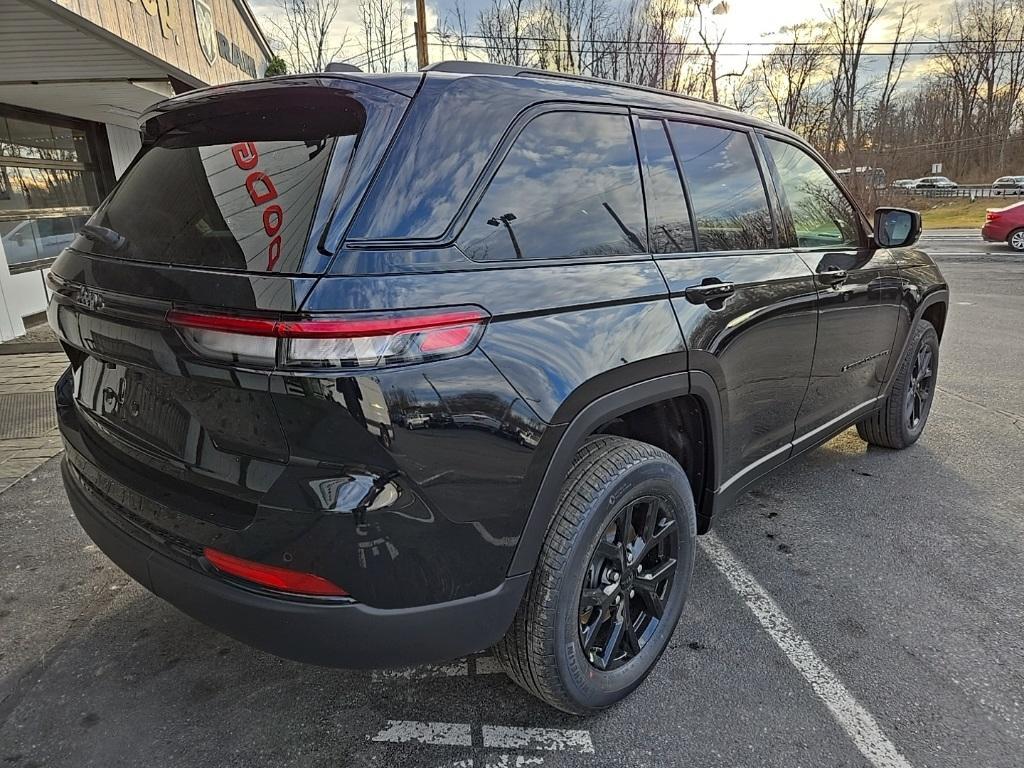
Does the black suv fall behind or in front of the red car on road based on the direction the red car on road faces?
behind

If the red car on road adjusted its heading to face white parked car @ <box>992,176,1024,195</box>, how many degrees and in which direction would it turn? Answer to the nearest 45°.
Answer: approximately 45° to its left

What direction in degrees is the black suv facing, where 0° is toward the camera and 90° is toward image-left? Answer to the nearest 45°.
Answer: approximately 225°

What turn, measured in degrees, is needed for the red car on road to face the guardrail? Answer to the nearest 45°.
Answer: approximately 45° to its left

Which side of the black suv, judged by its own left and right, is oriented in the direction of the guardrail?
front

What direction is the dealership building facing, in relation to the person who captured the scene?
facing the viewer and to the right of the viewer

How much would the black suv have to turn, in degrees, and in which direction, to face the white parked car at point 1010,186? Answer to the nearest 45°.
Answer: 0° — it already faces it

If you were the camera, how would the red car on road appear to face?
facing away from the viewer and to the right of the viewer

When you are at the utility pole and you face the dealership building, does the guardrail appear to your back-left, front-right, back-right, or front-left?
back-left

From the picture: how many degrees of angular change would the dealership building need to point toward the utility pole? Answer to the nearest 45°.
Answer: approximately 90° to its left

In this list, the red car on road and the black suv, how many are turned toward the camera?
0

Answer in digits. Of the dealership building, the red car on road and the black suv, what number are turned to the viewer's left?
0

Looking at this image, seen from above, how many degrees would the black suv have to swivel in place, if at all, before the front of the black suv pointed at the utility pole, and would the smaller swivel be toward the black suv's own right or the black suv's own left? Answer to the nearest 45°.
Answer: approximately 45° to the black suv's own left

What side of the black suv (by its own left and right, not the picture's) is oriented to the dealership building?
left
